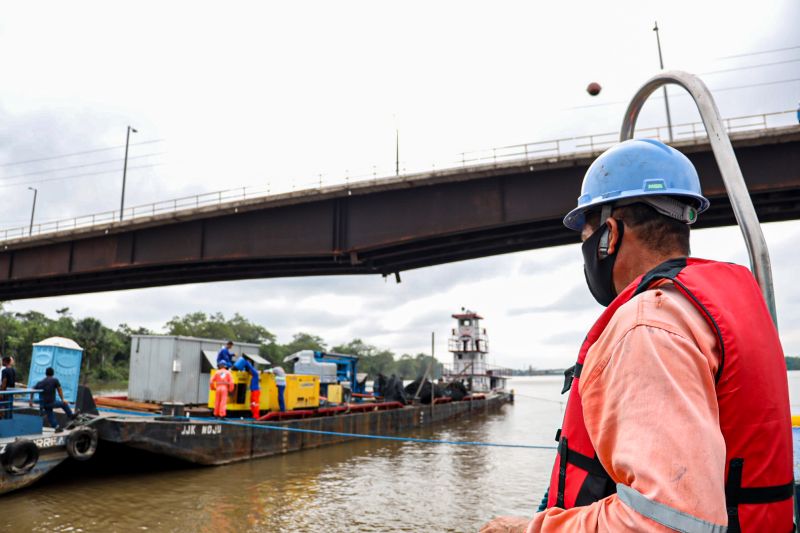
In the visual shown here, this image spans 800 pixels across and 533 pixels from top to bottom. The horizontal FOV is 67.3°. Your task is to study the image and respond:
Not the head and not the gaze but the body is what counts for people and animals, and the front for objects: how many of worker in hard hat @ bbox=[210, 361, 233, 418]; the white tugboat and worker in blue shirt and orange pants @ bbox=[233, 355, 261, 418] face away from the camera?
1

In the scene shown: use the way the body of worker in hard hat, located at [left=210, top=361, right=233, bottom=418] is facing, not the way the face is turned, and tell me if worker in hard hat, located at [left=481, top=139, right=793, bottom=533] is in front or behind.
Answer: behind

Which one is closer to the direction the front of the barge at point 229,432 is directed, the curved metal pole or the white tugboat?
the curved metal pole

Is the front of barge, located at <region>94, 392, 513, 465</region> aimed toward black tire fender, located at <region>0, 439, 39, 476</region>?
yes

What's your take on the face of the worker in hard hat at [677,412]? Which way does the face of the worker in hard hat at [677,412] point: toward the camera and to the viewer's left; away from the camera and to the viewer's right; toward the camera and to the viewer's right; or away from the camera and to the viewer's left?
away from the camera and to the viewer's left

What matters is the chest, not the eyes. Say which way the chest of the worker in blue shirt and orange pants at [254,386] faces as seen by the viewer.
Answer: to the viewer's left

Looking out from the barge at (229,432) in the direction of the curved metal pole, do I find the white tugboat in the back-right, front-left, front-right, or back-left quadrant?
back-left

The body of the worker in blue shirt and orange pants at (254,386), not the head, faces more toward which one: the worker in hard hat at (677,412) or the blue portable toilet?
the blue portable toilet

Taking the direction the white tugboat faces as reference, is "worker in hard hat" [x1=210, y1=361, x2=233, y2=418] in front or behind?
in front

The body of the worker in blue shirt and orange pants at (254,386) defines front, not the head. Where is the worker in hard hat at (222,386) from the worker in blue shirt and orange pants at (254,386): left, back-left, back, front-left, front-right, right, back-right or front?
front-left

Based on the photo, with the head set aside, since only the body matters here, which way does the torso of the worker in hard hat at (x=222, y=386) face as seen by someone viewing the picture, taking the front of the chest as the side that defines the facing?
away from the camera

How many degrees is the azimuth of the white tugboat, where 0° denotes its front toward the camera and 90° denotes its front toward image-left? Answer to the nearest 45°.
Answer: approximately 45°

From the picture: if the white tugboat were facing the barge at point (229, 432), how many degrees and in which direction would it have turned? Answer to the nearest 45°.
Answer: approximately 45° to its left

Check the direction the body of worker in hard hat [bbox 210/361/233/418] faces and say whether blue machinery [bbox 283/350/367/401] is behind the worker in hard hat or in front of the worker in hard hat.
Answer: in front
